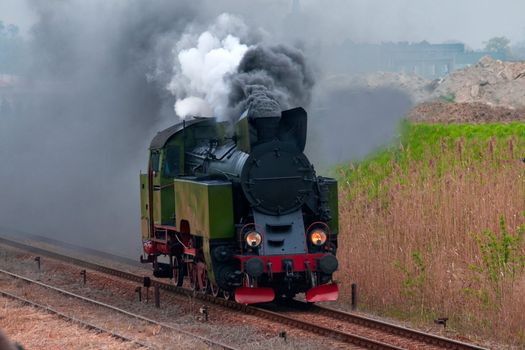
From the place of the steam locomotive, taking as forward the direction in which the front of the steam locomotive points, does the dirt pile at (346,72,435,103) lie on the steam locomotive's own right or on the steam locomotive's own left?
on the steam locomotive's own left

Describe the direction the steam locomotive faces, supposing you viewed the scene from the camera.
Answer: facing the viewer and to the right of the viewer

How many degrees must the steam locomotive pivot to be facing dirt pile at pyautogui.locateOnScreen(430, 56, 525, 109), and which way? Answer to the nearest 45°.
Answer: approximately 90° to its left

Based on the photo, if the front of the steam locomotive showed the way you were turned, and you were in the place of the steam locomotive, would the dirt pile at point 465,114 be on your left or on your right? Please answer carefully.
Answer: on your left

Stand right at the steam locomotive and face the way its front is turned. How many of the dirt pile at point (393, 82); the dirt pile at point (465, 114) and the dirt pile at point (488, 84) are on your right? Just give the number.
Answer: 0
